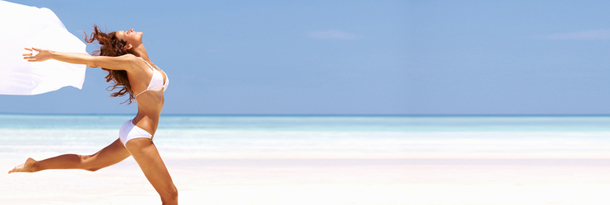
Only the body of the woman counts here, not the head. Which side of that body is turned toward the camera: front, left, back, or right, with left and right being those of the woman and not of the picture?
right

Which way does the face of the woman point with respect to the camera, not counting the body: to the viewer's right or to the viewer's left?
to the viewer's right
